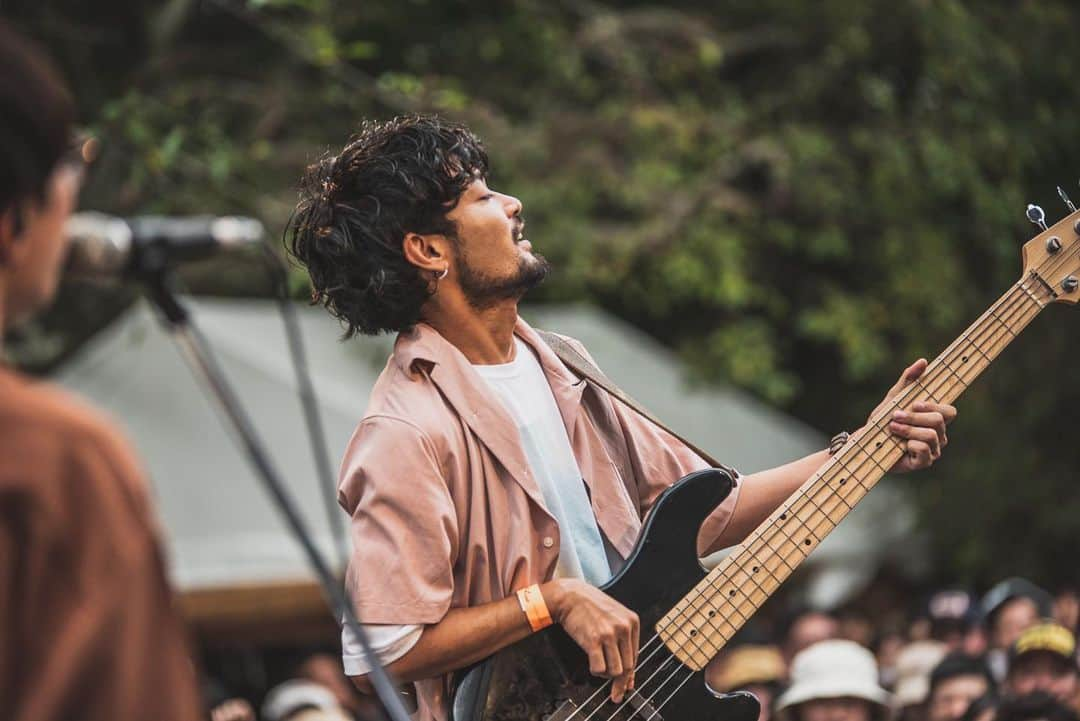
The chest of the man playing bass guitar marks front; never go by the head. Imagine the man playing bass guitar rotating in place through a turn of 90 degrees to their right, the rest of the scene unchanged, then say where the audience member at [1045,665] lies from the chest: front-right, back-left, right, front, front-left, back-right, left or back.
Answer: back

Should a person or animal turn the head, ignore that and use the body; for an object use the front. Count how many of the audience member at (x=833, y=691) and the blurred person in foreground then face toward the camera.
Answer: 1

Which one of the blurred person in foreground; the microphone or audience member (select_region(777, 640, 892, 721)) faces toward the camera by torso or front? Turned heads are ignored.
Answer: the audience member

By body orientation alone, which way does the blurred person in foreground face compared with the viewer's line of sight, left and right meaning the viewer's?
facing away from the viewer and to the right of the viewer

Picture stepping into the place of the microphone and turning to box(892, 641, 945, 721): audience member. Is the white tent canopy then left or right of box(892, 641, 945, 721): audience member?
left

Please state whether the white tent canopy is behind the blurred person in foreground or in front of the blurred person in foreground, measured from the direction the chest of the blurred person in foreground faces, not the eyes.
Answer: in front

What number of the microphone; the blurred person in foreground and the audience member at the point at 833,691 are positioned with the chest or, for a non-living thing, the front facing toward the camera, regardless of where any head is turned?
1

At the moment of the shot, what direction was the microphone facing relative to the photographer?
facing to the left of the viewer

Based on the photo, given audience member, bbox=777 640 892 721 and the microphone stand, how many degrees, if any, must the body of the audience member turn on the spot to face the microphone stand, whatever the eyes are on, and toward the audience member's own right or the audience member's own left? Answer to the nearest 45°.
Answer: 0° — they already face it

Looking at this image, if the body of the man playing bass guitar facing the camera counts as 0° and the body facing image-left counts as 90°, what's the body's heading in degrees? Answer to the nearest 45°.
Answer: approximately 315°

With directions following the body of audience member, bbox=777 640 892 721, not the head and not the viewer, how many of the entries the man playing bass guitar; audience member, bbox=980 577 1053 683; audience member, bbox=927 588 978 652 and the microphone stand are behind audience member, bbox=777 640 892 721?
2

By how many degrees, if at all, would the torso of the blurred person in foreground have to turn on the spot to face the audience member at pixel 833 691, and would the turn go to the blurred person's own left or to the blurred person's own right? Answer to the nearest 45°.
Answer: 0° — they already face them

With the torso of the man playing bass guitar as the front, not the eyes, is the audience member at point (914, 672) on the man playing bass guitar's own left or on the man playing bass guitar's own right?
on the man playing bass guitar's own left

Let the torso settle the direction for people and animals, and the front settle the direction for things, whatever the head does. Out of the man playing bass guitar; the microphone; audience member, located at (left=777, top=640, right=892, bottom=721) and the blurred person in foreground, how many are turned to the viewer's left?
1

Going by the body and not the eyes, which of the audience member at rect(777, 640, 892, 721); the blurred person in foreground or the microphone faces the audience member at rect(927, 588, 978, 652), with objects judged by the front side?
the blurred person in foreground

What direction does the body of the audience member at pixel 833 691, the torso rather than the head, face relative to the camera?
toward the camera
